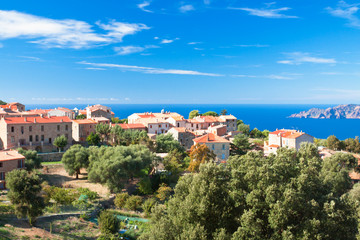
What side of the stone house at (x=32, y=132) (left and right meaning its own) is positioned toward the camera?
front

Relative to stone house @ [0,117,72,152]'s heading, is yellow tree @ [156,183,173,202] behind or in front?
in front

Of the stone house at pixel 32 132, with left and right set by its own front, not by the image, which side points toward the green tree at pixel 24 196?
front

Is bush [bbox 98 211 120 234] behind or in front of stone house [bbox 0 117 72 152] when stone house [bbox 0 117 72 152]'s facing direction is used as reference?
in front

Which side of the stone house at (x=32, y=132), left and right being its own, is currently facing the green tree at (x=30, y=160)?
front

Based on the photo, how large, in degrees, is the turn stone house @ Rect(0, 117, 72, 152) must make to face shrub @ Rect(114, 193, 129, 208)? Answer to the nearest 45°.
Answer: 0° — it already faces it

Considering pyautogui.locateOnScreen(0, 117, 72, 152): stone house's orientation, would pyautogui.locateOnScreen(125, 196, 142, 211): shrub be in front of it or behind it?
in front

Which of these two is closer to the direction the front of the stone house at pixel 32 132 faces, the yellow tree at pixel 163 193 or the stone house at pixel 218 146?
the yellow tree

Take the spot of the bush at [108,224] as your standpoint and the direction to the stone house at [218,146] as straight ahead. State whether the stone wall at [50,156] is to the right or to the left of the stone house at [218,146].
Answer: left
